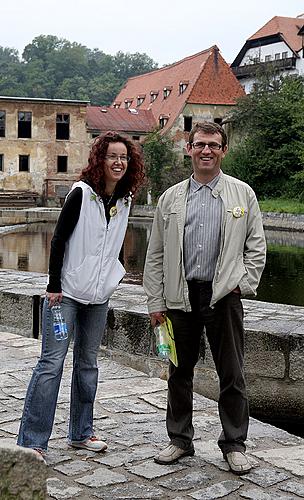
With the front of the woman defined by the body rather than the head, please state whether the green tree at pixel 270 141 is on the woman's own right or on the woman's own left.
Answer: on the woman's own left

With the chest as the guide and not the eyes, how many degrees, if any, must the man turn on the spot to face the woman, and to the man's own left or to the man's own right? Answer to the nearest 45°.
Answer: approximately 90° to the man's own right

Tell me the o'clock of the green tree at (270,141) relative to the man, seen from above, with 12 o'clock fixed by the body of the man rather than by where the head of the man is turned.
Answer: The green tree is roughly at 6 o'clock from the man.

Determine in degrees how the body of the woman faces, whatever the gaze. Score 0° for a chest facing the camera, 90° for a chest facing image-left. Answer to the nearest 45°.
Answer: approximately 315°

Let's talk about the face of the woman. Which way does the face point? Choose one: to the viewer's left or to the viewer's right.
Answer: to the viewer's right

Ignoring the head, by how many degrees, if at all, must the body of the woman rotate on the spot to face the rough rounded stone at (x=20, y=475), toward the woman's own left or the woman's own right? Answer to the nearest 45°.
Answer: approximately 45° to the woman's own right

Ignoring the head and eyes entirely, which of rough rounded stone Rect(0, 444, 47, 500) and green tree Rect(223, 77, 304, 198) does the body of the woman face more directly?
the rough rounded stone
